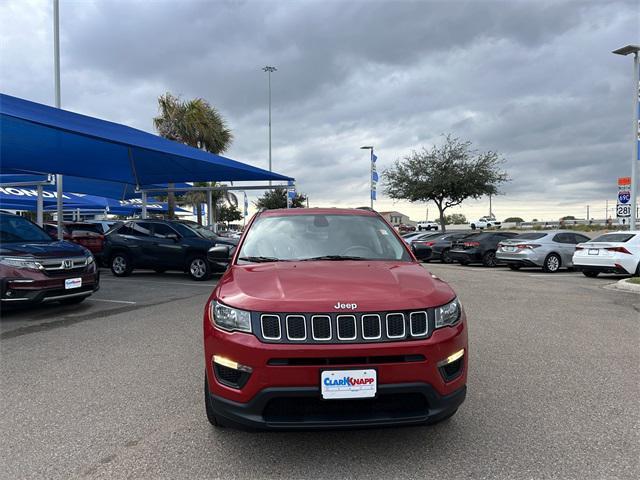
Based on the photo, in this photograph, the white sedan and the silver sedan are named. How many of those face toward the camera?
0

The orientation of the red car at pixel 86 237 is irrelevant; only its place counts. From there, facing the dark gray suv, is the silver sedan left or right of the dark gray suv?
left

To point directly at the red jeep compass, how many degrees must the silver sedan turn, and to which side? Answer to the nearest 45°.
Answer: approximately 135° to its right

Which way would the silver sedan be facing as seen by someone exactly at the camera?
facing away from the viewer and to the right of the viewer

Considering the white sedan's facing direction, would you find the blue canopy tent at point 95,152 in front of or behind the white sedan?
behind

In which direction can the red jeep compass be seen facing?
toward the camera

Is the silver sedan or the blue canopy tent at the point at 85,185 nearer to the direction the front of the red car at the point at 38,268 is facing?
the silver sedan

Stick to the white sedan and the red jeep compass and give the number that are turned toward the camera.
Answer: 1

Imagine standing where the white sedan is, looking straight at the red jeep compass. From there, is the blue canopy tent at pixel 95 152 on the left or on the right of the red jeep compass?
right

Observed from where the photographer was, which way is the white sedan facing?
facing away from the viewer and to the right of the viewer
